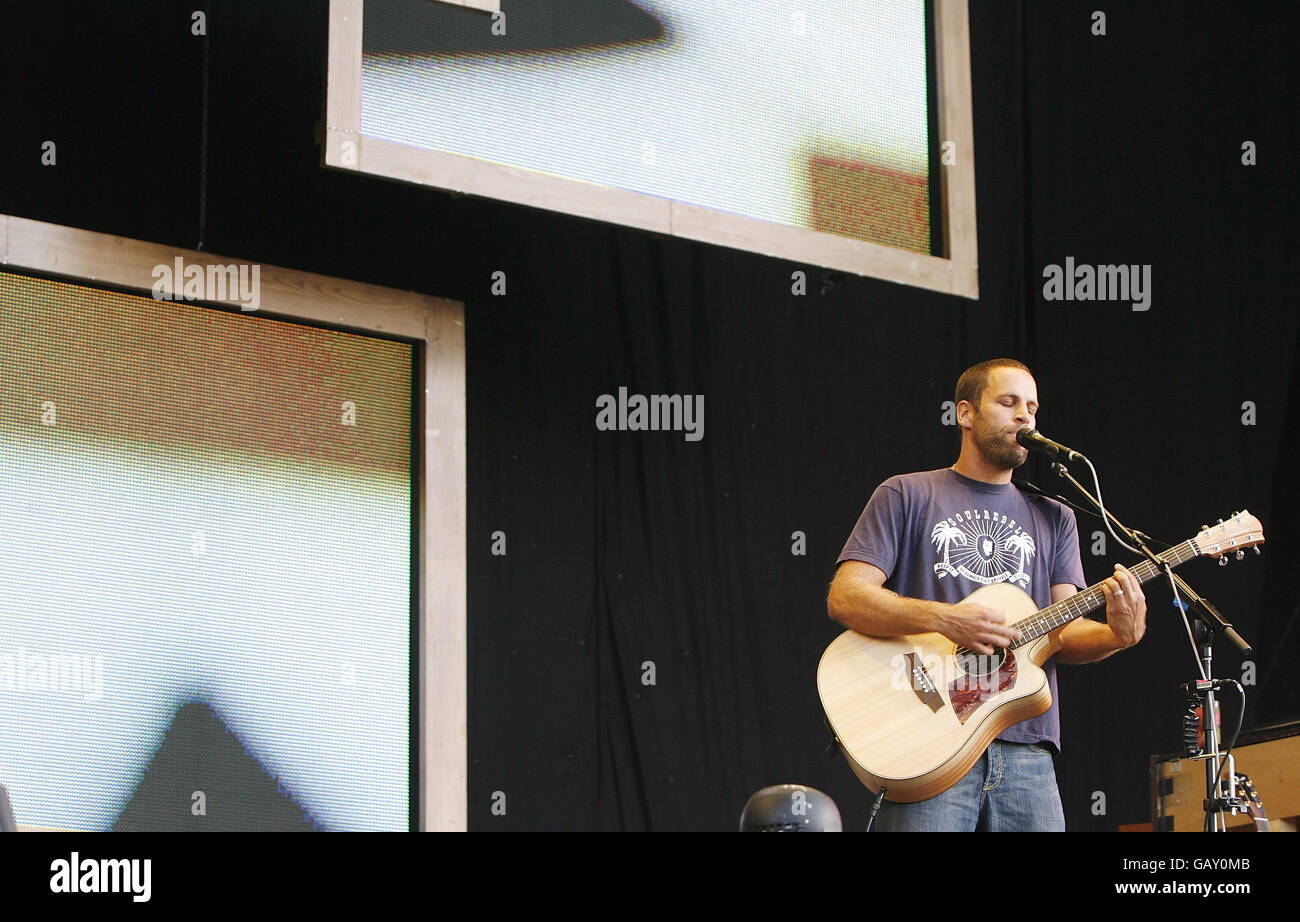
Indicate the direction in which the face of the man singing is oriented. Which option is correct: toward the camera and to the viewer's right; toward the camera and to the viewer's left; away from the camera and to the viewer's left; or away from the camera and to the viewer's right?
toward the camera and to the viewer's right

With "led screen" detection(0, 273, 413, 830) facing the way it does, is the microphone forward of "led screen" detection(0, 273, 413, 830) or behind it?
forward

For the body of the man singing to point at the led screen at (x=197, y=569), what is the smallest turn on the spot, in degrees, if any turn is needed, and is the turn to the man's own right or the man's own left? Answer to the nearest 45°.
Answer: approximately 135° to the man's own right

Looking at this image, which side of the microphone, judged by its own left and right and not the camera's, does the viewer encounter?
left

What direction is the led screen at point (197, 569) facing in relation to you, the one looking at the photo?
facing the viewer and to the right of the viewer

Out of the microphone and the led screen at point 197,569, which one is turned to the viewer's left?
the microphone

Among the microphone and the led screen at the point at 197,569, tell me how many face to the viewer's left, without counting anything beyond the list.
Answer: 1

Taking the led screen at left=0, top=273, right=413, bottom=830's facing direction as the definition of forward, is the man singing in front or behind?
in front
